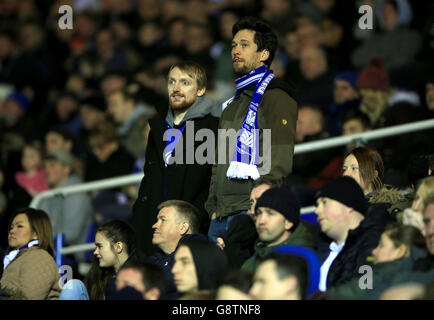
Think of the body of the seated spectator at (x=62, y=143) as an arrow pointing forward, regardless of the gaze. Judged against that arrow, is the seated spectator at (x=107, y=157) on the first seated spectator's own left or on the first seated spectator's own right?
on the first seated spectator's own left

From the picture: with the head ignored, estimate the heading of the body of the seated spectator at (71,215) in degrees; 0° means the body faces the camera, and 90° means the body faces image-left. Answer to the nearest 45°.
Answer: approximately 45°

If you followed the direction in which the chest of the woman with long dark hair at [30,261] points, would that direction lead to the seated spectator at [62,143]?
no

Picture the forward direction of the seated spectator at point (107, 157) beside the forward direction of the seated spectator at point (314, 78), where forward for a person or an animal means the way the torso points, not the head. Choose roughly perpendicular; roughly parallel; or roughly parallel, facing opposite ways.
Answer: roughly parallel

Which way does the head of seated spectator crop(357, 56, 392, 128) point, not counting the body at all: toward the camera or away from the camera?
toward the camera

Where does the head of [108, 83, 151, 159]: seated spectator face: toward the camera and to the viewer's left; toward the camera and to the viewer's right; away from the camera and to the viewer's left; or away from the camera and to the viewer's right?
toward the camera and to the viewer's left

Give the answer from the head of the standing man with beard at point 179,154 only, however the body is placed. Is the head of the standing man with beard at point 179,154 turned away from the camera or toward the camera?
toward the camera

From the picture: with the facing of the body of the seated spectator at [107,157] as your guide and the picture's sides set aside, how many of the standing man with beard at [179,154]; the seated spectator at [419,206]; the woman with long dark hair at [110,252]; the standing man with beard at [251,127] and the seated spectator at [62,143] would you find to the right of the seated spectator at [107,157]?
1

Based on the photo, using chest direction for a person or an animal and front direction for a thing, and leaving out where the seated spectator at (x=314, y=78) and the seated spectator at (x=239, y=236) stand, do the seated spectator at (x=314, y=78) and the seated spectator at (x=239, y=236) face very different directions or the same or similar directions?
same or similar directions

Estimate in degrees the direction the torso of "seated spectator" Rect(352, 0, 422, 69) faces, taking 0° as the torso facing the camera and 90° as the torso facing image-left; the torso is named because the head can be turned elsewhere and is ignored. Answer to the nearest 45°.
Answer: approximately 45°

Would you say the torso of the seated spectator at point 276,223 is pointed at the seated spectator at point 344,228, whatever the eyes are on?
no

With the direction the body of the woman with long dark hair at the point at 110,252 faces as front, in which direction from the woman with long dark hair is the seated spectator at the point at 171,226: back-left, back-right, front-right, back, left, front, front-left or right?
back-left

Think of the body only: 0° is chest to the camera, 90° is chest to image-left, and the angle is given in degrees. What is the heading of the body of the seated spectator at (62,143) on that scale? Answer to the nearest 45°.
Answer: approximately 45°
